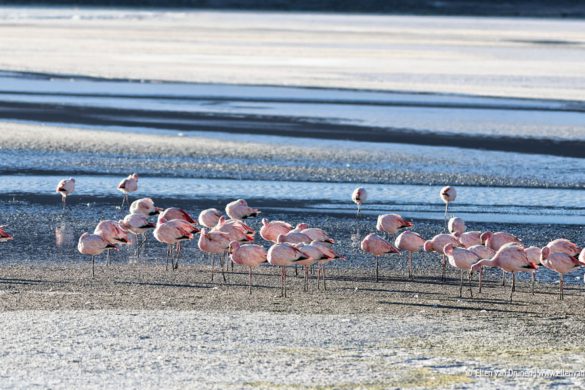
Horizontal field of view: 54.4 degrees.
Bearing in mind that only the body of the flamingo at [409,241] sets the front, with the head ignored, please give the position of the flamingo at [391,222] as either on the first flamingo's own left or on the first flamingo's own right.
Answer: on the first flamingo's own right

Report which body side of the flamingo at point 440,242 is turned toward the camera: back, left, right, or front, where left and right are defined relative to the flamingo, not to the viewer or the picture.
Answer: left

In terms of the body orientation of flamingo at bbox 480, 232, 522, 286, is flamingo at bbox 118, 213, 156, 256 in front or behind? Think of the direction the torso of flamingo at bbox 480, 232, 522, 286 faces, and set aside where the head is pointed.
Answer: in front

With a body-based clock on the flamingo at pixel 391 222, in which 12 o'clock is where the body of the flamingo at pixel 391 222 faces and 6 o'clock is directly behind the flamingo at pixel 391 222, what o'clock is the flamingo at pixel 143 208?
the flamingo at pixel 143 208 is roughly at 12 o'clock from the flamingo at pixel 391 222.

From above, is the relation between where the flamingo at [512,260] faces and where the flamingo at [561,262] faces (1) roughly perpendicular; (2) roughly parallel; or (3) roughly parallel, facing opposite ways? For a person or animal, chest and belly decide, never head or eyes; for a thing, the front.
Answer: roughly parallel

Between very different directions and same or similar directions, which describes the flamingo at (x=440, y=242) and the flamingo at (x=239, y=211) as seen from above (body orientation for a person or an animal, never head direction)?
same or similar directions
